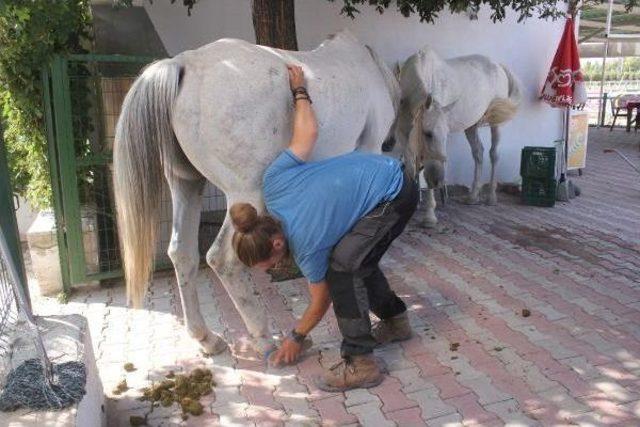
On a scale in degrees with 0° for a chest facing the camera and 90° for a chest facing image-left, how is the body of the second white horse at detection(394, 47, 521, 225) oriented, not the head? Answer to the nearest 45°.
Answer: approximately 45°

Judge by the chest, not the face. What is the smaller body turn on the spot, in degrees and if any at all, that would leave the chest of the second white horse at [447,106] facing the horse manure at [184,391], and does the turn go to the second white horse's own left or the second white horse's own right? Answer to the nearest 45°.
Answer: approximately 45° to the second white horse's own left

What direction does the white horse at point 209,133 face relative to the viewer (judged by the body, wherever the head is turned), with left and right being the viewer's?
facing away from the viewer and to the right of the viewer

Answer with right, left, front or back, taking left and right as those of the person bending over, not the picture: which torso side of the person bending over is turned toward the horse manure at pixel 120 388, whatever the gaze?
front

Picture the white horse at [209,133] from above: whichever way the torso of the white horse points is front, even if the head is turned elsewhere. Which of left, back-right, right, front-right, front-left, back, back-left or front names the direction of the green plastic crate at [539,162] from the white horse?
front

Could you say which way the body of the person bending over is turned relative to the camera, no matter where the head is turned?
to the viewer's left

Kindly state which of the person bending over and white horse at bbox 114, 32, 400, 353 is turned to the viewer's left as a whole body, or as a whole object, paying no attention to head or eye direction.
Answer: the person bending over

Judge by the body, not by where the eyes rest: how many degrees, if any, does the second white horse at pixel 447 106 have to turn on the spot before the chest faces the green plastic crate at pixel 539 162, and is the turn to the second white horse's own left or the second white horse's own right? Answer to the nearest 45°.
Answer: approximately 180°

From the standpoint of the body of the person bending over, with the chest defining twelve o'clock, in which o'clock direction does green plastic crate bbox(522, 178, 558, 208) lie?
The green plastic crate is roughly at 4 o'clock from the person bending over.

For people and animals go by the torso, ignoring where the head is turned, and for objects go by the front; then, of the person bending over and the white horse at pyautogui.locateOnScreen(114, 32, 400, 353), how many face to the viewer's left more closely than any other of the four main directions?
1

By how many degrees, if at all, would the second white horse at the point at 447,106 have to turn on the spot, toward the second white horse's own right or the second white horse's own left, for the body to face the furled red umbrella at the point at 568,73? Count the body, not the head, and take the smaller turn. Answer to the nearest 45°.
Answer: approximately 180°

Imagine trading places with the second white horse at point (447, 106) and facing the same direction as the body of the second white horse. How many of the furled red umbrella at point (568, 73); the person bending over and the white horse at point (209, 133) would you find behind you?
1
